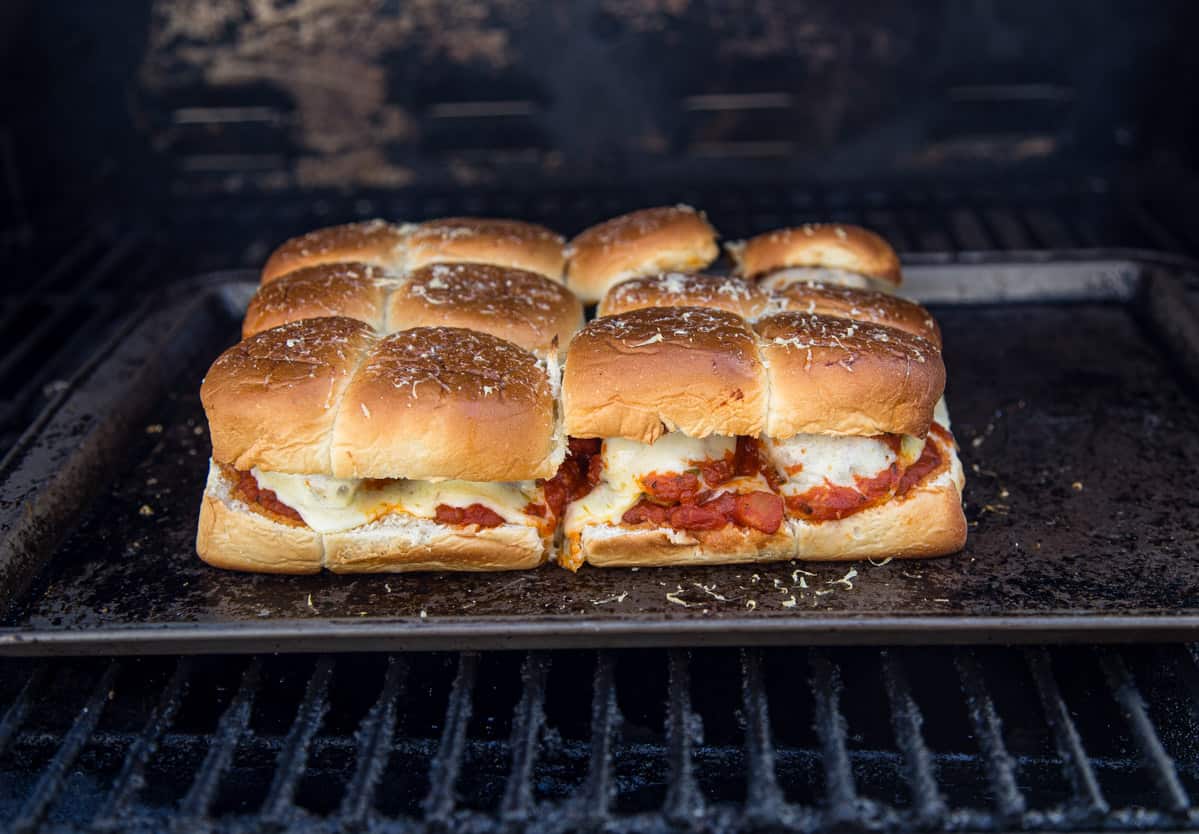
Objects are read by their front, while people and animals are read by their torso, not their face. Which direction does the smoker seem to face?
toward the camera
